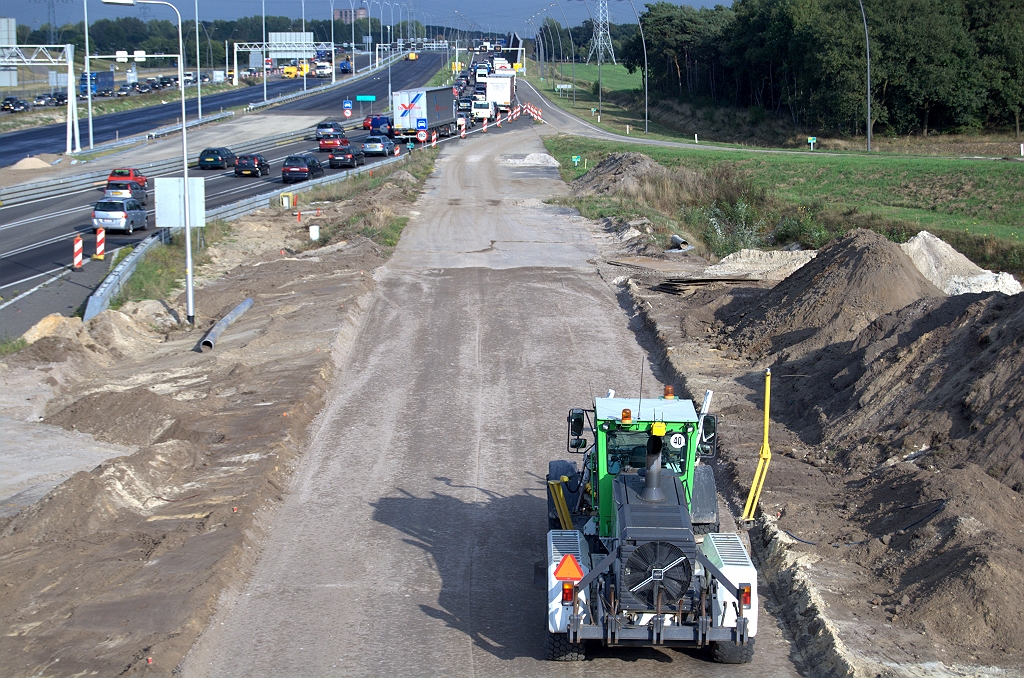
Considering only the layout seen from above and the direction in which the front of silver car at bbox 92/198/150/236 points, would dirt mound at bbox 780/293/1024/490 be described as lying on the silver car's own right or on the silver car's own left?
on the silver car's own right

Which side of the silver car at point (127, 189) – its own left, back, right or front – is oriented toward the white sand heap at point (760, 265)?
right

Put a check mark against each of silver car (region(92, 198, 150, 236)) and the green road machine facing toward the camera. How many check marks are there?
0

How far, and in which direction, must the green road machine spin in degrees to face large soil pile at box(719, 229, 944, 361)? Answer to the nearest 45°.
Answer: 0° — it already faces it

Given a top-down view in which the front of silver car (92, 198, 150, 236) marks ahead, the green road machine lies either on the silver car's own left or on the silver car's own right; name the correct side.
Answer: on the silver car's own right

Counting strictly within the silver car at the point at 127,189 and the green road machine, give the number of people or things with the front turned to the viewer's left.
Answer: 0

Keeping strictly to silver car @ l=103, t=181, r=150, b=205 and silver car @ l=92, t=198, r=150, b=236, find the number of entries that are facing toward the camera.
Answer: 0

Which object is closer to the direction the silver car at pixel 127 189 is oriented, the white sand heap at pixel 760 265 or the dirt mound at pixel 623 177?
the dirt mound

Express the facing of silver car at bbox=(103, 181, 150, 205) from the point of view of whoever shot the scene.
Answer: facing away from the viewer and to the right of the viewer

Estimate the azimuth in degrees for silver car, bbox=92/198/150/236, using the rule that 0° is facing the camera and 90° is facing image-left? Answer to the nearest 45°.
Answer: approximately 225°

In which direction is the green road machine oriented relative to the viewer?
away from the camera

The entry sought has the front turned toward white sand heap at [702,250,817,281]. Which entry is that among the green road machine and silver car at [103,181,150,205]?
the green road machine

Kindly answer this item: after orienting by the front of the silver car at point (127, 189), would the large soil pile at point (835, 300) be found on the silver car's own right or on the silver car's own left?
on the silver car's own right
